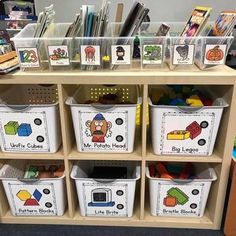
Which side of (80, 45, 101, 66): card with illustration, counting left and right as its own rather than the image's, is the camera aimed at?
front

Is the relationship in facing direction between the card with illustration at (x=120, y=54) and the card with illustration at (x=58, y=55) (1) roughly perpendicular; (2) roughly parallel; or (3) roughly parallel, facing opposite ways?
roughly parallel

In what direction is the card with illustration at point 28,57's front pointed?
toward the camera

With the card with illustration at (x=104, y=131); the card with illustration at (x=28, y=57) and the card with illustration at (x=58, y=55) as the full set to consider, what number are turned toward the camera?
3

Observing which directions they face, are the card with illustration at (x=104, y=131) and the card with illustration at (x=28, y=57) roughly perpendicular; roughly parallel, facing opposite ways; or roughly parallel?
roughly parallel

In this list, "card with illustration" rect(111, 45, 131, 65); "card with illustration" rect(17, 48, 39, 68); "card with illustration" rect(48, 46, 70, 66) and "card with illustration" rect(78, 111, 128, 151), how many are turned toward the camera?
4

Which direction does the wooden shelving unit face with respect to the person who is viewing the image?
facing the viewer

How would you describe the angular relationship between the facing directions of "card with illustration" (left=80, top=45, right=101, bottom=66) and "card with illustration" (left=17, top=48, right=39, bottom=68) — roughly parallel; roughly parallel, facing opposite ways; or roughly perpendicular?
roughly parallel

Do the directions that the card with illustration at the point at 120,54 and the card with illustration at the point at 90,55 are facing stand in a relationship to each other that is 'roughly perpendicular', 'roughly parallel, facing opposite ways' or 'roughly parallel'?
roughly parallel
